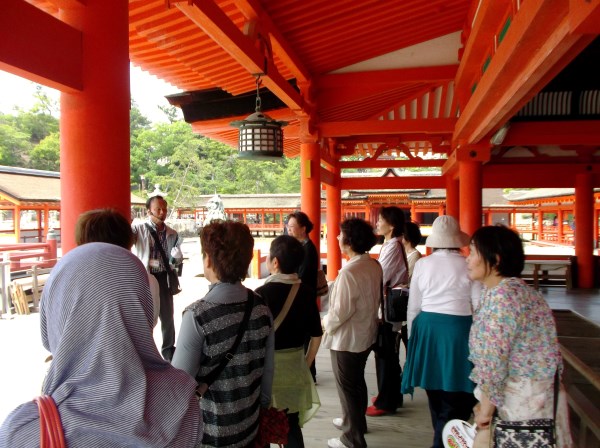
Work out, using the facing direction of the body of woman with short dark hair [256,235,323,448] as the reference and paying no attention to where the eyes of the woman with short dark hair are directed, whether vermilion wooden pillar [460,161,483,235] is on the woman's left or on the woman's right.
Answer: on the woman's right

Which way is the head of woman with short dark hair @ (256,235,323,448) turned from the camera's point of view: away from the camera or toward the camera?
away from the camera

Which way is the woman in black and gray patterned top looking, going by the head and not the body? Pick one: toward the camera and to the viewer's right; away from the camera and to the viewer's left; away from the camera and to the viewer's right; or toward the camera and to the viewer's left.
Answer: away from the camera and to the viewer's left

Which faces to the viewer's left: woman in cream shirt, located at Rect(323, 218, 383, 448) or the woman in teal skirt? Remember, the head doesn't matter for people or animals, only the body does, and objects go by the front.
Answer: the woman in cream shirt

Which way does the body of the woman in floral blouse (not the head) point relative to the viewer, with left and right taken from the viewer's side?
facing away from the viewer and to the left of the viewer

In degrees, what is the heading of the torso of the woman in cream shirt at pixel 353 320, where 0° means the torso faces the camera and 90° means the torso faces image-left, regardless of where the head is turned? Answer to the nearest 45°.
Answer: approximately 90°

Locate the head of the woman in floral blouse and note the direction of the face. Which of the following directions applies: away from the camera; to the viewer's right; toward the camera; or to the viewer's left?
to the viewer's left

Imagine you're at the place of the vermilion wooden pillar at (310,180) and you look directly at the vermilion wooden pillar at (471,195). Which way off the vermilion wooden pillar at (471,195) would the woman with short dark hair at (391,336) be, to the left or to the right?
right

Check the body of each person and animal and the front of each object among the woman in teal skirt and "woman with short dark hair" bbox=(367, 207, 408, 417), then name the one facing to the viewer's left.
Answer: the woman with short dark hair

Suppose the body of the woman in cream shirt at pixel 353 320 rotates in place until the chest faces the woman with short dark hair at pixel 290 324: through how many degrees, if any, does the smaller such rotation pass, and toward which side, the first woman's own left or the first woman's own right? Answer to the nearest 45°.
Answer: approximately 45° to the first woman's own left

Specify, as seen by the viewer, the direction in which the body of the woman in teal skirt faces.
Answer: away from the camera

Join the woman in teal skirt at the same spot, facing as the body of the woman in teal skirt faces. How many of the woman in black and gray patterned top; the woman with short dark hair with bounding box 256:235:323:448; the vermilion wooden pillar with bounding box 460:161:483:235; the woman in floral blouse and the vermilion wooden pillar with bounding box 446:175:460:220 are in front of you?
2

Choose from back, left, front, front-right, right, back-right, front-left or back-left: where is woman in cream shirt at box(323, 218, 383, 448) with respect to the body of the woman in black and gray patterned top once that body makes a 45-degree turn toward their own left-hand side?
back-right

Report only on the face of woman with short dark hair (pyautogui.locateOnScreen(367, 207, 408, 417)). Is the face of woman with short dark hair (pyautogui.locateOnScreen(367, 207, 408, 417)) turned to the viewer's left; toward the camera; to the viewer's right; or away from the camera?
to the viewer's left
